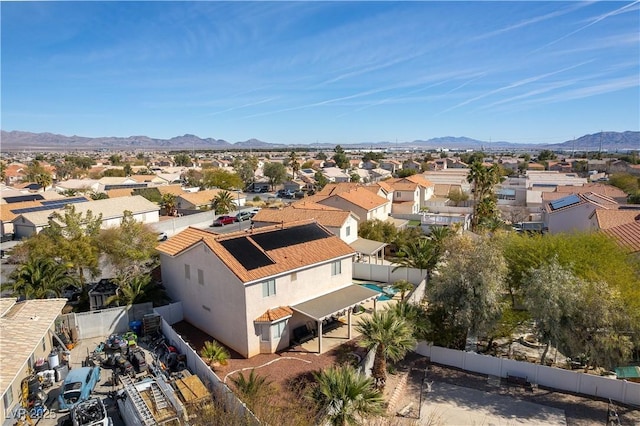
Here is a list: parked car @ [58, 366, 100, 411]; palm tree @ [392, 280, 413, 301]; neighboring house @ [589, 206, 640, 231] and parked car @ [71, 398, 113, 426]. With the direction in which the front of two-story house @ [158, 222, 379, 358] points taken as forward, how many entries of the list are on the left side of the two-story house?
2

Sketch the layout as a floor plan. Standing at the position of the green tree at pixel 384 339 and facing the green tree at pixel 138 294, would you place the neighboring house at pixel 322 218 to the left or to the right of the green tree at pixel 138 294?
right

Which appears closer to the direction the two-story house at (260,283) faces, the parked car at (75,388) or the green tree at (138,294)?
the green tree

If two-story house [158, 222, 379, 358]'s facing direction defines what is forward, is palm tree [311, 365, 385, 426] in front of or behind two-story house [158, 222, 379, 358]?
behind

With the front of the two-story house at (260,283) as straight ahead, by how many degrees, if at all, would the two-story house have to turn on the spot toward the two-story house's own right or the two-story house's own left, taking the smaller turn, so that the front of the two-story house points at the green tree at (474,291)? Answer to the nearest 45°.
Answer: approximately 135° to the two-story house's own right

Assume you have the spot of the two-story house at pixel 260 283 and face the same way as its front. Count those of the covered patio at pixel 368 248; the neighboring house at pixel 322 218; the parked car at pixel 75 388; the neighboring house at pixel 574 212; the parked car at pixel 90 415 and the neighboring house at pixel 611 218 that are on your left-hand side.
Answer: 2

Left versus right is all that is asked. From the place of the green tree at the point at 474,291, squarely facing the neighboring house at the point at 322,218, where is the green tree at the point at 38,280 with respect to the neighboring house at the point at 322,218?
left

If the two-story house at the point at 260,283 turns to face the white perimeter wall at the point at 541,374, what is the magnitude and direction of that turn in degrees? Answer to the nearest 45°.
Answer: approximately 180°

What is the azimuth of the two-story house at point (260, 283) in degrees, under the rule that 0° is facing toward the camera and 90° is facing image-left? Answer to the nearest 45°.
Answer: approximately 135°

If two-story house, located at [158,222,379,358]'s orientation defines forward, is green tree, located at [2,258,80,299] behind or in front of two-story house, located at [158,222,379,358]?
in front

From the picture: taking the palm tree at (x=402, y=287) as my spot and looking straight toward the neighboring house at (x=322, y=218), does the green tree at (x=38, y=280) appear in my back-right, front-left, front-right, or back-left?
front-left

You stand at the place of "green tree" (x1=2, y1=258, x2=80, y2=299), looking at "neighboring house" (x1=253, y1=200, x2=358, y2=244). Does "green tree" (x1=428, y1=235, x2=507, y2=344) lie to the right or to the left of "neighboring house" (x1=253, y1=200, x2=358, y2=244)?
right

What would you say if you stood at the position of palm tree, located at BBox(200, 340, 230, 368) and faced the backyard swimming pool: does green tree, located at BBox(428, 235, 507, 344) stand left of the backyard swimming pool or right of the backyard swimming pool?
right

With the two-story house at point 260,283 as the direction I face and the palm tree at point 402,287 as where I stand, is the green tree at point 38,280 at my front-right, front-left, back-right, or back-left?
front-right

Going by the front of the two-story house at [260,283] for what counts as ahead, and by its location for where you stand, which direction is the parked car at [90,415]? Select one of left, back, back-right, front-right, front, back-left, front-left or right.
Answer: left
